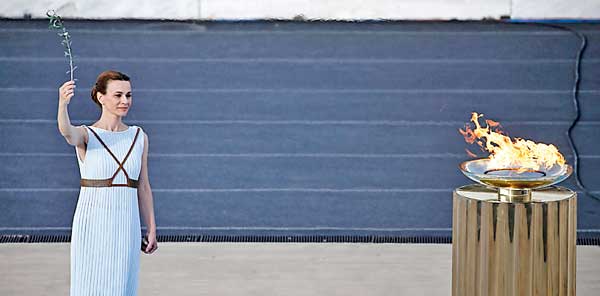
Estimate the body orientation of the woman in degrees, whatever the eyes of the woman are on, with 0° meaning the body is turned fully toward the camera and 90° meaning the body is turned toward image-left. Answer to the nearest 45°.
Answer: approximately 315°
